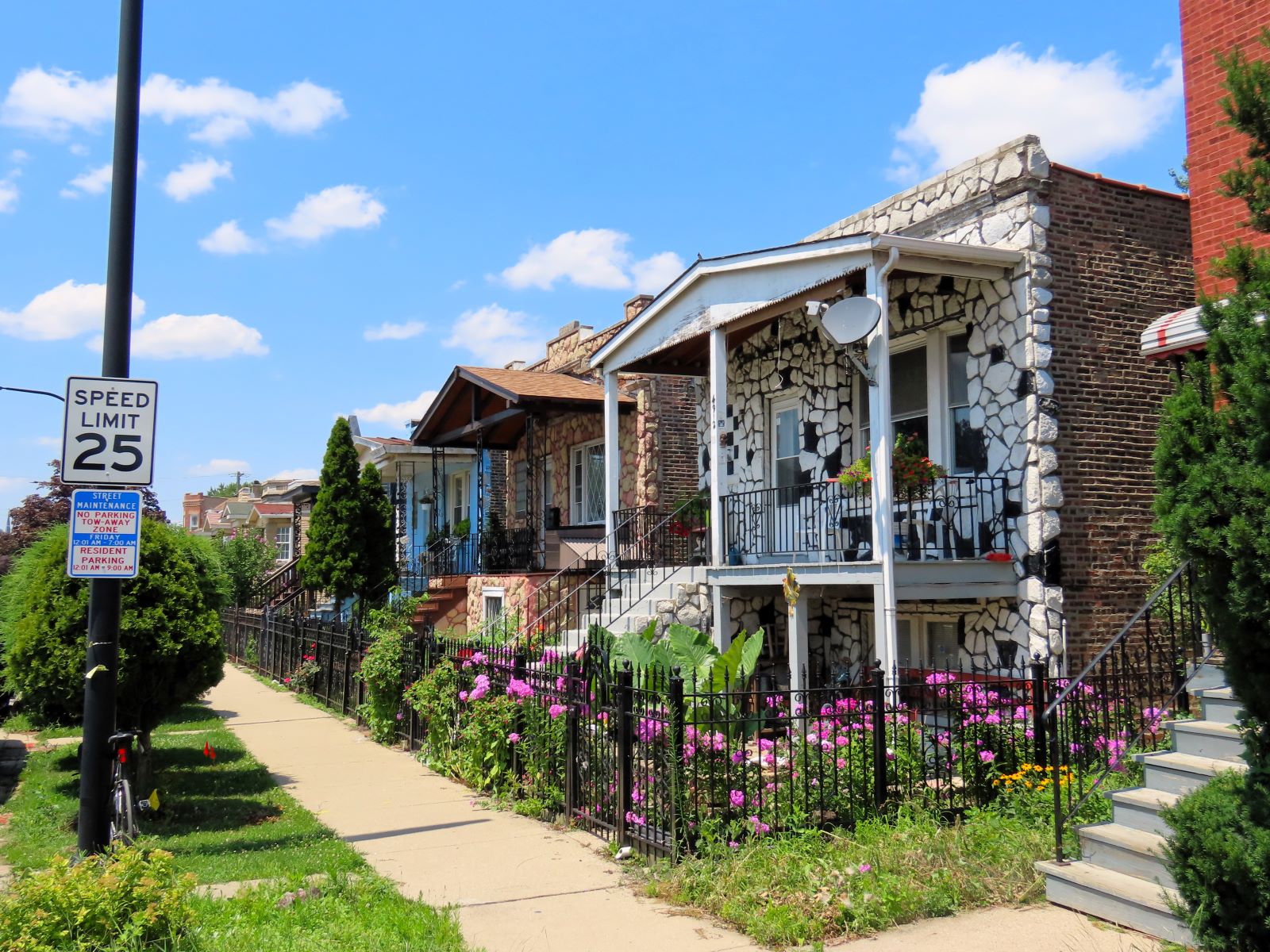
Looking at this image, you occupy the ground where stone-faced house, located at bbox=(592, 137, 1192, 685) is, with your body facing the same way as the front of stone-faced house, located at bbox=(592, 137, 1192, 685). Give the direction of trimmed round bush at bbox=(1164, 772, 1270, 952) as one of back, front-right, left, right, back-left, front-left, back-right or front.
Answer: front-left

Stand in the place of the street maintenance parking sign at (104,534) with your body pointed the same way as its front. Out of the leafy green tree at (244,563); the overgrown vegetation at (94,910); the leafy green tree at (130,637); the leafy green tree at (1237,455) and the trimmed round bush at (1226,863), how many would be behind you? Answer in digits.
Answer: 2

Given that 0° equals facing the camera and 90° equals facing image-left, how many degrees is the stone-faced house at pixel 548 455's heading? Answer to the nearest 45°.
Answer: approximately 45°

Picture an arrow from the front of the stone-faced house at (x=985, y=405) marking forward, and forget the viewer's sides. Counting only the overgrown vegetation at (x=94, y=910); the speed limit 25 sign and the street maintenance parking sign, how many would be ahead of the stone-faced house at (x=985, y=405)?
3

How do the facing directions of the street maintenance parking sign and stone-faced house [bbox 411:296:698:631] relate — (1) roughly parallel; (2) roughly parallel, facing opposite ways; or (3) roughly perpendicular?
roughly perpendicular

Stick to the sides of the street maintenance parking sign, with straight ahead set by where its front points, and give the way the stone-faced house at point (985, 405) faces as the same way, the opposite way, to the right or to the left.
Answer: to the right

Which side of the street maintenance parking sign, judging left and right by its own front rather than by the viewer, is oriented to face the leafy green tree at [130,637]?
back

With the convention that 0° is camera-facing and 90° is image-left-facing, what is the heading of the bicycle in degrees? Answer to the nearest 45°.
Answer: approximately 180°

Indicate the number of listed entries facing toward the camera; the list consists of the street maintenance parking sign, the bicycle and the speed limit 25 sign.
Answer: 2
